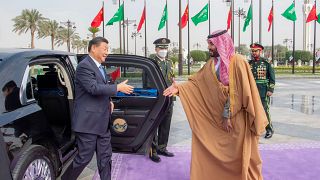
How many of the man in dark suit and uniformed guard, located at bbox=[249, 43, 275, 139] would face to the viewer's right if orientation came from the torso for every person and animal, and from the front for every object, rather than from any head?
1

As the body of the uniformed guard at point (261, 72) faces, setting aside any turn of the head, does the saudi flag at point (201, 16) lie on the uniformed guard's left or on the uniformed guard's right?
on the uniformed guard's right

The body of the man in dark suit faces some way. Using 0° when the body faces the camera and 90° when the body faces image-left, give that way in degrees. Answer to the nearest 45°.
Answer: approximately 270°

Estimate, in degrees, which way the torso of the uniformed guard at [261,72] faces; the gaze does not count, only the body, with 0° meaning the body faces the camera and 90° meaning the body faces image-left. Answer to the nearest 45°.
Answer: approximately 45°

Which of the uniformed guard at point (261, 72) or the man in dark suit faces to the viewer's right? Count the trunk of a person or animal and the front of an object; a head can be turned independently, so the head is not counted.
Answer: the man in dark suit
